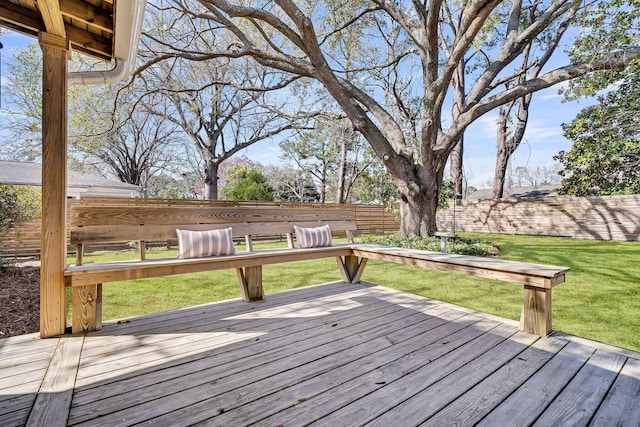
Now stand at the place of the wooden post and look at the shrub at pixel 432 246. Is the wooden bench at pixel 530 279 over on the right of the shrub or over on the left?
right

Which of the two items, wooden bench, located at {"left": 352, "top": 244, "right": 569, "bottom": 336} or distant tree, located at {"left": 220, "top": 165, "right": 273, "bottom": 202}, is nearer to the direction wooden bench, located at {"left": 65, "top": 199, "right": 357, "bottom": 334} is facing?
the wooden bench

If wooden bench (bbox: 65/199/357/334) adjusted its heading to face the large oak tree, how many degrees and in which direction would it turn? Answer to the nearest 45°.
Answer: approximately 90° to its left

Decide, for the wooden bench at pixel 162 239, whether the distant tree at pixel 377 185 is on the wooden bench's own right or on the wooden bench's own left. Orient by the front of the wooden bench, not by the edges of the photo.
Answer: on the wooden bench's own left

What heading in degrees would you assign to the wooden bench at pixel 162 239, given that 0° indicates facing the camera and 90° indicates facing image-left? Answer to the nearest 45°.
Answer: approximately 315°

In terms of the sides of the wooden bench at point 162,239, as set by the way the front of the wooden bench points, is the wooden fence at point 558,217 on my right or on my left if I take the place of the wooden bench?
on my left

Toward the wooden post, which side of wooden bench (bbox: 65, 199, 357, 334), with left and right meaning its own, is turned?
right

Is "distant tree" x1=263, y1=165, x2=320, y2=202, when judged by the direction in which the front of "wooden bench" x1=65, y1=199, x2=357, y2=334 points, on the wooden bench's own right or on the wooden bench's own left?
on the wooden bench's own left
